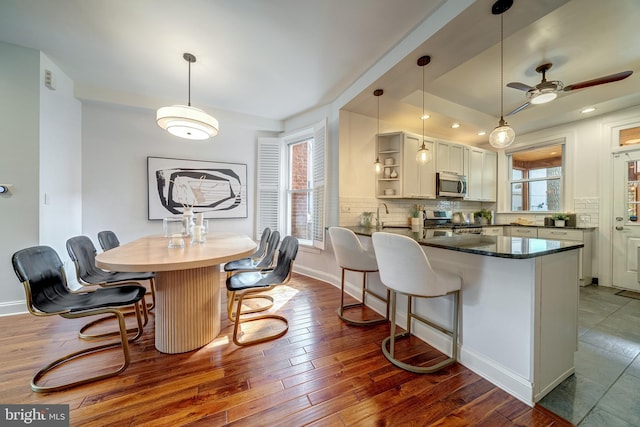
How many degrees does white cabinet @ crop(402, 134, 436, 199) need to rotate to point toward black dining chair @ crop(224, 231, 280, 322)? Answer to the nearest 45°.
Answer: approximately 90° to its right

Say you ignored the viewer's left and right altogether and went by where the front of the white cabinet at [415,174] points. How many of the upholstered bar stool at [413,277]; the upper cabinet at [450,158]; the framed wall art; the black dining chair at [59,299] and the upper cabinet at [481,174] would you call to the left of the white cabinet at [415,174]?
2

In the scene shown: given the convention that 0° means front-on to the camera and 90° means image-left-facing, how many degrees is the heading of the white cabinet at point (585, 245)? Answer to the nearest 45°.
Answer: approximately 45°

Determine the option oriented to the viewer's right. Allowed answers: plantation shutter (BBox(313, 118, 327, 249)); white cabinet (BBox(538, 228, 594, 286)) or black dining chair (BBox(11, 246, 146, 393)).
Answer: the black dining chair

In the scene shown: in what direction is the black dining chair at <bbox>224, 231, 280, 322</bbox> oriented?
to the viewer's left

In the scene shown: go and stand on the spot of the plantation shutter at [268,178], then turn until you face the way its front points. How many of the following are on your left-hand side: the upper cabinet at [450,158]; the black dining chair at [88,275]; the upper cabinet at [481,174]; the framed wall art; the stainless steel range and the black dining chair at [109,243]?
3

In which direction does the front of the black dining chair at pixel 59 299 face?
to the viewer's right

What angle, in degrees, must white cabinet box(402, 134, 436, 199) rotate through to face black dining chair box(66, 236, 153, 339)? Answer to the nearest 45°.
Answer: approximately 90° to its right

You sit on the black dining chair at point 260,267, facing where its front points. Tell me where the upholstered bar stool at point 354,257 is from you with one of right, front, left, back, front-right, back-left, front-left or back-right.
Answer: back-left

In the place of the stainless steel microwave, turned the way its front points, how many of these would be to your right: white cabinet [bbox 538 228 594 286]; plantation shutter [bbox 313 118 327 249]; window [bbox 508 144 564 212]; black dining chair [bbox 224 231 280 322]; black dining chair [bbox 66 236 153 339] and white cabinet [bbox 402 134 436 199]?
4

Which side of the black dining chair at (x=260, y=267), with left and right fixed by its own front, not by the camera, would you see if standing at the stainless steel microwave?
back
